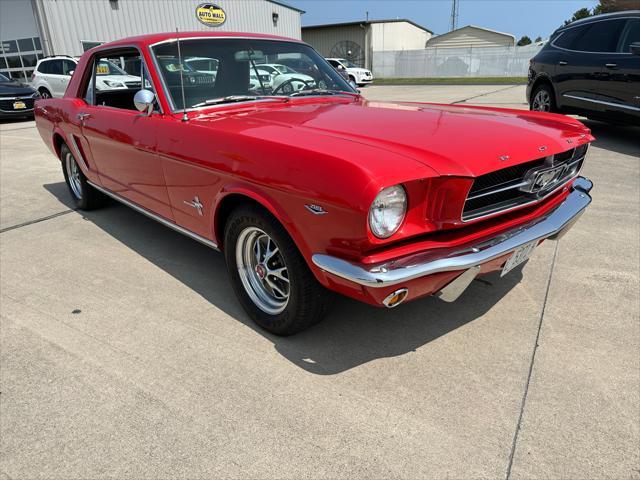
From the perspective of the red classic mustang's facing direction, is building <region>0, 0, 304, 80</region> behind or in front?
behind

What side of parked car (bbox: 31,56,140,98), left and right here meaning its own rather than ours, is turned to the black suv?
front

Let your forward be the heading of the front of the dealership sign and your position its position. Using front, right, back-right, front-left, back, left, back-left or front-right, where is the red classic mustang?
front

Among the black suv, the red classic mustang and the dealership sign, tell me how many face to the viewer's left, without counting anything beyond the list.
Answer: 0

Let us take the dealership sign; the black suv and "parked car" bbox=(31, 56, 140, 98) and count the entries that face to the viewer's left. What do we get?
0

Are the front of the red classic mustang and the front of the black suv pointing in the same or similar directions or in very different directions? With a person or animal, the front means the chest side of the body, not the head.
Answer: same or similar directions

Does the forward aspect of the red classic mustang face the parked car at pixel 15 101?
no

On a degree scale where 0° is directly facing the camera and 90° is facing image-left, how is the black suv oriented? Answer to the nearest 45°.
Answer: approximately 315°

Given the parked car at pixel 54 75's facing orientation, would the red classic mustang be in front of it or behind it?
in front

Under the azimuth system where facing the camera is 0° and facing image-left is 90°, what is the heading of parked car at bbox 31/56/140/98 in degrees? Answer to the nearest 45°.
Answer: approximately 315°

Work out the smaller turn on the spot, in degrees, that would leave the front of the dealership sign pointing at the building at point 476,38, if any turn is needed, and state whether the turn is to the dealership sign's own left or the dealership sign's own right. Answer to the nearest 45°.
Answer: approximately 135° to the dealership sign's own left

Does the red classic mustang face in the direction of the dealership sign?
no

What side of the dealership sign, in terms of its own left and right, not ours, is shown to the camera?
front

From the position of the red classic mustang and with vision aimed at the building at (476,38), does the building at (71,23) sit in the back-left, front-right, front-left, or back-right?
front-left

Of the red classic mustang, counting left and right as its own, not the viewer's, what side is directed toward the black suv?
left

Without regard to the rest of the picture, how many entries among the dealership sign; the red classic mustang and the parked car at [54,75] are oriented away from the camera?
0

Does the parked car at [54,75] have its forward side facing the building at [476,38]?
no

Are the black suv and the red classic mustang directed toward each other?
no

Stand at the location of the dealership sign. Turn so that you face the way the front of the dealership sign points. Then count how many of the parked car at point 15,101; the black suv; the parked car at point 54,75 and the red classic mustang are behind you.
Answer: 0
